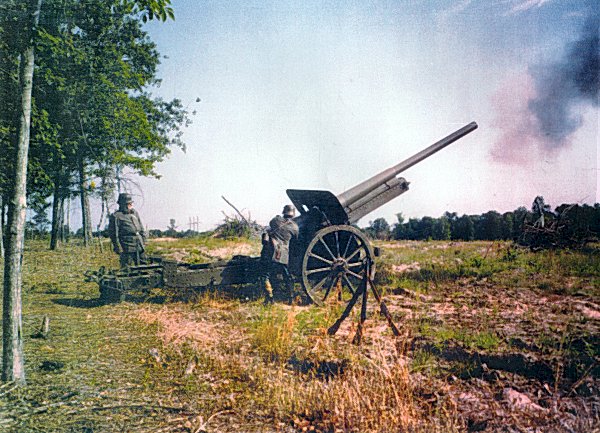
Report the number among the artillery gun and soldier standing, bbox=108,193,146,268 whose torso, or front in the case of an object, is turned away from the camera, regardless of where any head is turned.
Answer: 0

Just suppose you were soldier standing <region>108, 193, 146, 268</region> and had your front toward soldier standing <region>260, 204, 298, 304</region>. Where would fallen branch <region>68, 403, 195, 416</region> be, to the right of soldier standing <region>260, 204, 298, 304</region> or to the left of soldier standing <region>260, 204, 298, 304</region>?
right

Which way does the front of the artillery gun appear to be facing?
to the viewer's right

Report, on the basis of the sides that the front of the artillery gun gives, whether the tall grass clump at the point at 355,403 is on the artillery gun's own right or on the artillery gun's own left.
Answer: on the artillery gun's own right

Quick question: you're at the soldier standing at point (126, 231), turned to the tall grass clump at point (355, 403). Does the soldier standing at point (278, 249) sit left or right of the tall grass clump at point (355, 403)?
left

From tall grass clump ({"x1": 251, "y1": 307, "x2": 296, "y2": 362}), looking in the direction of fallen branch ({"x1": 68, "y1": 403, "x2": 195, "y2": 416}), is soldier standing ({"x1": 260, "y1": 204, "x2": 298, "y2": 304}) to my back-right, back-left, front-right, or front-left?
back-right

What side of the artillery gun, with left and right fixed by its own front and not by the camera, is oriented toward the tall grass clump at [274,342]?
right

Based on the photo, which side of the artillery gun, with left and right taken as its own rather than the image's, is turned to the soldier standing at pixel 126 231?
back

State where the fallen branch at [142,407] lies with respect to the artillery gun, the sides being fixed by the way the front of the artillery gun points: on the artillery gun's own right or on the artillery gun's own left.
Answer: on the artillery gun's own right

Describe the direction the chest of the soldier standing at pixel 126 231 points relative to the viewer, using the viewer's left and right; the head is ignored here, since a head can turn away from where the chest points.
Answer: facing the viewer and to the right of the viewer
